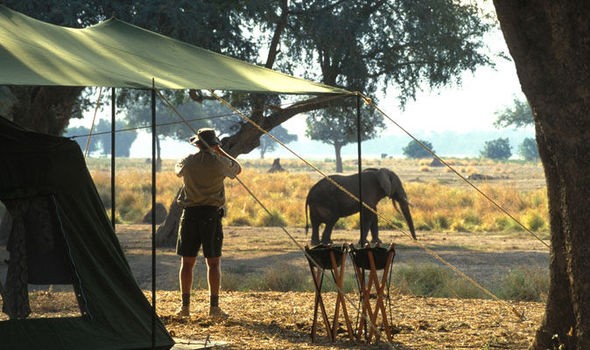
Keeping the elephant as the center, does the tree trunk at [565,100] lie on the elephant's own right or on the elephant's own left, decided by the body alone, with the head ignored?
on the elephant's own right

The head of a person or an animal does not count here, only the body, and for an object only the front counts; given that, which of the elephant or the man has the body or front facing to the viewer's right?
the elephant

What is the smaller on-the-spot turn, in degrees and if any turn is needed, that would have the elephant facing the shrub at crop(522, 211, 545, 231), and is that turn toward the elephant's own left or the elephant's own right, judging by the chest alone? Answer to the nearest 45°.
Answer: approximately 45° to the elephant's own left

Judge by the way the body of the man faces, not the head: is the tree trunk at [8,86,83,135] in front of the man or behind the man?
in front

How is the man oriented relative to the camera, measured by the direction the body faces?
away from the camera

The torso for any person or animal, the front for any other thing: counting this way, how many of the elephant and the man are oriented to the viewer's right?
1

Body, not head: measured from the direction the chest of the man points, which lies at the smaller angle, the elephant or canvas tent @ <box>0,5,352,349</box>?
the elephant

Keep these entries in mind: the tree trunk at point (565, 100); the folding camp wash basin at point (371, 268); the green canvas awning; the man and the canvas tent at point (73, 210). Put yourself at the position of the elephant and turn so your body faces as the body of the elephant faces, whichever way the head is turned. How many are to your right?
5

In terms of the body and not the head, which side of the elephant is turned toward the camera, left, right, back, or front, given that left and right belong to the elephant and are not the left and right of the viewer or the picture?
right

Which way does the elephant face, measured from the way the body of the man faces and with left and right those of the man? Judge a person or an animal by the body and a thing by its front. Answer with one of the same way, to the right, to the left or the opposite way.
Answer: to the right

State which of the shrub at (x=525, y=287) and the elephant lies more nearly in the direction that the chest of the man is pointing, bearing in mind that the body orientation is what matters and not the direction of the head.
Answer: the elephant
